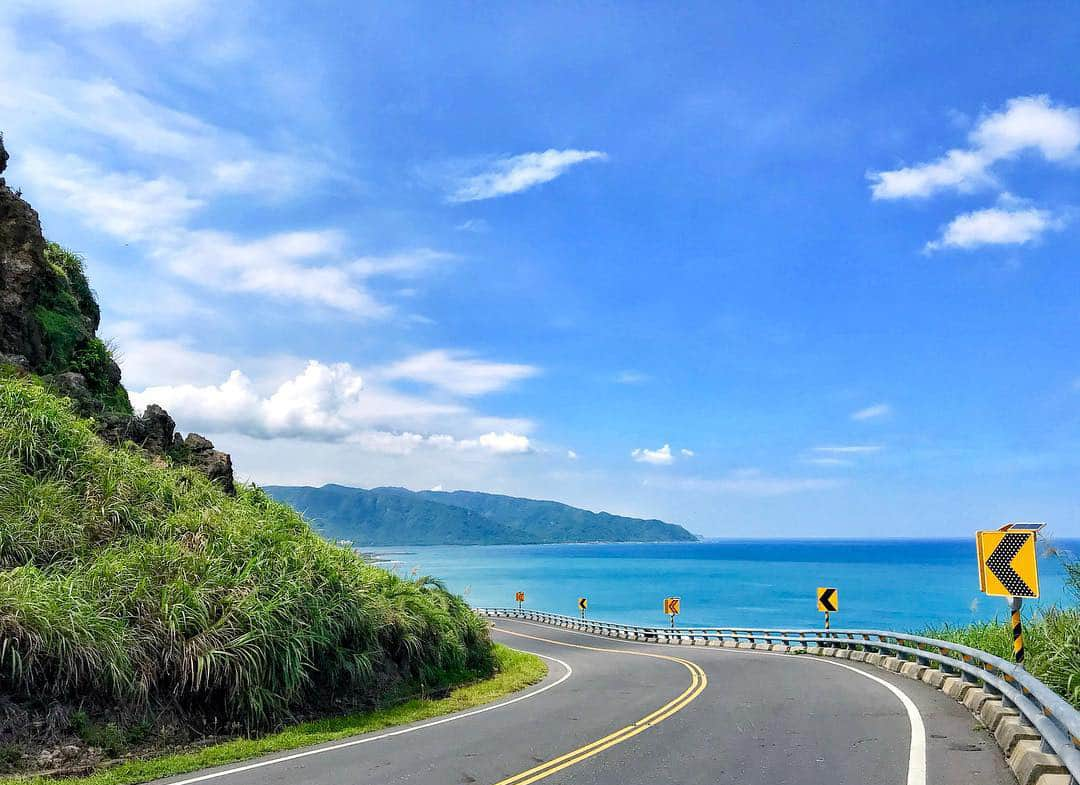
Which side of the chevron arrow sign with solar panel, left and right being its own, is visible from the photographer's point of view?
front

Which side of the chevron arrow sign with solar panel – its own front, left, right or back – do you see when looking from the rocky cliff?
right

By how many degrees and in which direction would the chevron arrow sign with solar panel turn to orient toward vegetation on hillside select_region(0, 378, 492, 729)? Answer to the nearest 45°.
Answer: approximately 90° to its right
